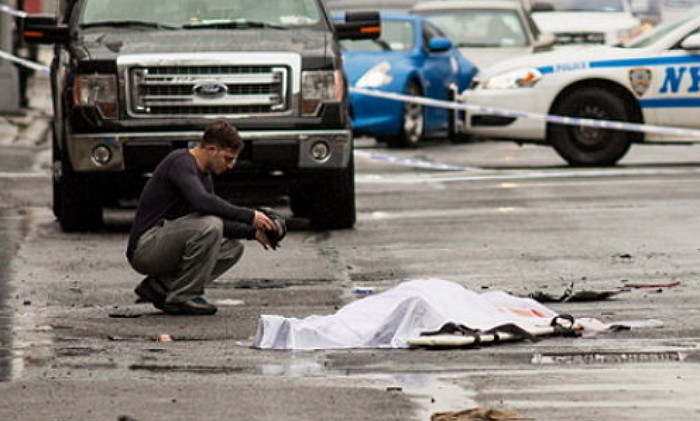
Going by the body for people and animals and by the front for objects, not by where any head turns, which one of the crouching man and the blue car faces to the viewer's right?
the crouching man

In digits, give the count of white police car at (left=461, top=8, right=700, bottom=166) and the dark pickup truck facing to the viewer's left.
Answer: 1

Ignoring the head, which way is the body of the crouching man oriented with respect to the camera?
to the viewer's right

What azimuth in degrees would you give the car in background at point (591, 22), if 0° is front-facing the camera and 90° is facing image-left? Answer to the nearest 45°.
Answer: approximately 0°

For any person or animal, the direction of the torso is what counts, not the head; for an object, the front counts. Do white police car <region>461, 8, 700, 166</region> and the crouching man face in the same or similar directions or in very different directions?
very different directions

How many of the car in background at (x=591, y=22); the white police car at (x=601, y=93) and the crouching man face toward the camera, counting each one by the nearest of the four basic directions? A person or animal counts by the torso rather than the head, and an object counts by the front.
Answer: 1

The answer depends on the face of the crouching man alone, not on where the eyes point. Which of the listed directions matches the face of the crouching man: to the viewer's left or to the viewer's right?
to the viewer's right

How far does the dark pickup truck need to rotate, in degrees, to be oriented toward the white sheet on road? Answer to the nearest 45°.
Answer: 0° — it already faces it

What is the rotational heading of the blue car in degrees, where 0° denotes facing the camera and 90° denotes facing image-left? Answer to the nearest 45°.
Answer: approximately 45°

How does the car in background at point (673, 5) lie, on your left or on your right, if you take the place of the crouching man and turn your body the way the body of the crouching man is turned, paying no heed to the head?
on your left

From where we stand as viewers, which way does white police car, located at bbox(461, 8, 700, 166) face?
facing to the left of the viewer

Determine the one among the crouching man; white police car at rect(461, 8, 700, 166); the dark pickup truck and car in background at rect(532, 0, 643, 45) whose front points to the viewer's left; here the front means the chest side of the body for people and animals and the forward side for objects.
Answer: the white police car
